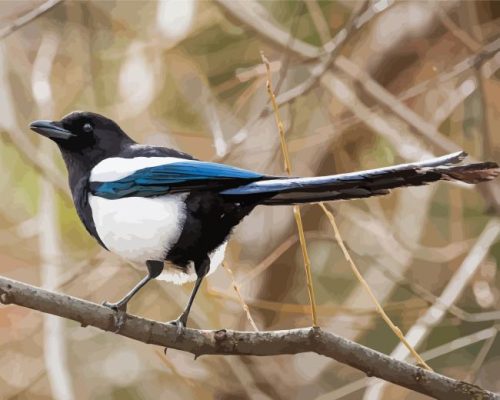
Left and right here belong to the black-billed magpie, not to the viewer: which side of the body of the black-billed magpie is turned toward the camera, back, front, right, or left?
left

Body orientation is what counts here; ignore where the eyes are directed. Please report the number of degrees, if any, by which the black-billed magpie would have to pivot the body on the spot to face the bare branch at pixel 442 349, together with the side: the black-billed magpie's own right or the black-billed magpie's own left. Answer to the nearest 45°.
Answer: approximately 135° to the black-billed magpie's own right

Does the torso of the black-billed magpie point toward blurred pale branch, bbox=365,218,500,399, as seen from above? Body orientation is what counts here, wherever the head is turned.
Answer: no
